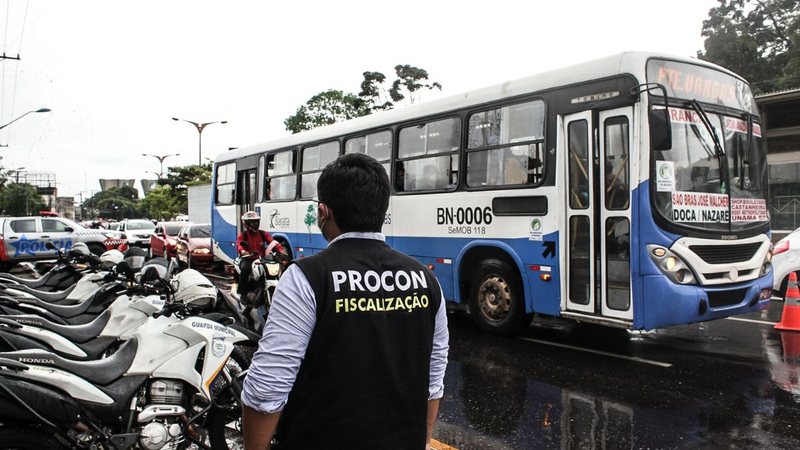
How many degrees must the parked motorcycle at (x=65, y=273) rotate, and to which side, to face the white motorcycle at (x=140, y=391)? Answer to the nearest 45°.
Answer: approximately 90° to its right

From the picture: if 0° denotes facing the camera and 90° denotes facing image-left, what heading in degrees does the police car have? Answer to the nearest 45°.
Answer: approximately 270°

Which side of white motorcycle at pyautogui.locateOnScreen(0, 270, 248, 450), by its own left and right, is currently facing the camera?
right

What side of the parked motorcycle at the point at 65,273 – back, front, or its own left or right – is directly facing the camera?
right

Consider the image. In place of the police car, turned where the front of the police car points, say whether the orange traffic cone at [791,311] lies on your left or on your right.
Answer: on your right

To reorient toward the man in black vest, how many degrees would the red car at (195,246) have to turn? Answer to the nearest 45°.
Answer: approximately 45° to its right

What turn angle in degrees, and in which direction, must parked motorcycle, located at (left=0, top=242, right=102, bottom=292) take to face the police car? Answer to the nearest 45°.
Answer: approximately 90° to its left
